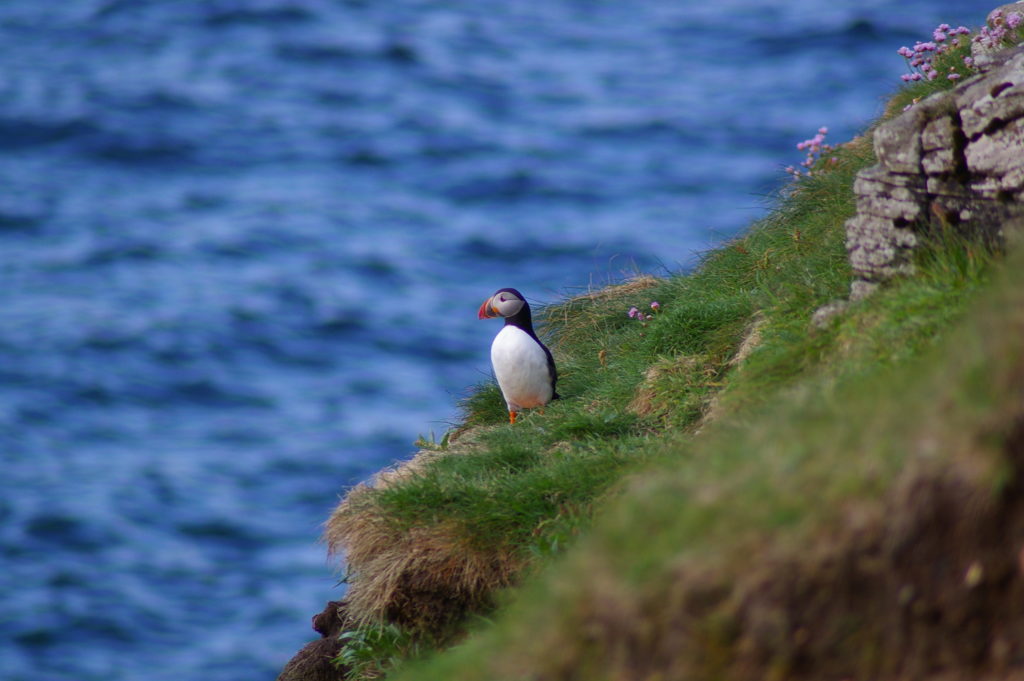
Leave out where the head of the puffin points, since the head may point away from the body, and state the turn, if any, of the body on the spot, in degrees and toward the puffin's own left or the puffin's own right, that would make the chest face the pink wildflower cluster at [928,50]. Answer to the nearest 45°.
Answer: approximately 135° to the puffin's own left

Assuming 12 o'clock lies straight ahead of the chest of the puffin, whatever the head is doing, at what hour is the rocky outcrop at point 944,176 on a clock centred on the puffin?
The rocky outcrop is roughly at 9 o'clock from the puffin.

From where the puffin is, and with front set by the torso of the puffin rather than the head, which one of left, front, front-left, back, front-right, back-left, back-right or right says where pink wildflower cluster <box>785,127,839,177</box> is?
back-left

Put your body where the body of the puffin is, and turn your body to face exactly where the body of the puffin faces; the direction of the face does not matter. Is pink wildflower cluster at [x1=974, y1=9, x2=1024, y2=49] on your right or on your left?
on your left

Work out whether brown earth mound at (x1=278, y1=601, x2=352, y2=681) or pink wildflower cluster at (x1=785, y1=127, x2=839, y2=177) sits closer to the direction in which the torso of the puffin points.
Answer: the brown earth mound

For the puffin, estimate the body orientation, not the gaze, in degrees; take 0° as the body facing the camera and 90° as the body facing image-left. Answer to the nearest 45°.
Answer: approximately 45°

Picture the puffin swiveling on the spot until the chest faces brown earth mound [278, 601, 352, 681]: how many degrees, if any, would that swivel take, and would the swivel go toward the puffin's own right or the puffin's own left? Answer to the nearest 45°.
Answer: approximately 45° to the puffin's own right
